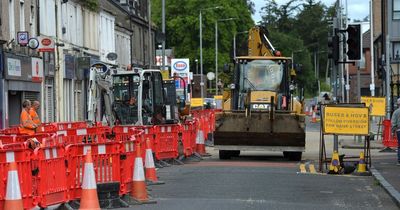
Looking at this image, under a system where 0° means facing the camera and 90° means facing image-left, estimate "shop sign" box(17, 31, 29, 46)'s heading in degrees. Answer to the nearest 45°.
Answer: approximately 0°

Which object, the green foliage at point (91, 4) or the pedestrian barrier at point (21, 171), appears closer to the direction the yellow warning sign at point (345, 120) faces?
the pedestrian barrier
